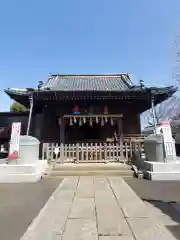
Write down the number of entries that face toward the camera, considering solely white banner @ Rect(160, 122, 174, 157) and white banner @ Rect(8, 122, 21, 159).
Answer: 2

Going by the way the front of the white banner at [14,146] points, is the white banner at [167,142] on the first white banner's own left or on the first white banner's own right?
on the first white banner's own left

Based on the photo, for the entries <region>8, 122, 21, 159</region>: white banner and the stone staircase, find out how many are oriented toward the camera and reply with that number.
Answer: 2

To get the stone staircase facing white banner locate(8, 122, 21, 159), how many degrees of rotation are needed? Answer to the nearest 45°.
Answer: approximately 90° to its right

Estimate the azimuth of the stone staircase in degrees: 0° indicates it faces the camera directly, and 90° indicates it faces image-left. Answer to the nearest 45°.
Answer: approximately 0°

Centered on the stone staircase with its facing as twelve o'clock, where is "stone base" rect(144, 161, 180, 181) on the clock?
The stone base is roughly at 10 o'clock from the stone staircase.

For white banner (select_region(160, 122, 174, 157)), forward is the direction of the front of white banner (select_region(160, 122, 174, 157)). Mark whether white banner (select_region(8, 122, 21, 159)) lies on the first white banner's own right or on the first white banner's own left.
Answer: on the first white banner's own right
